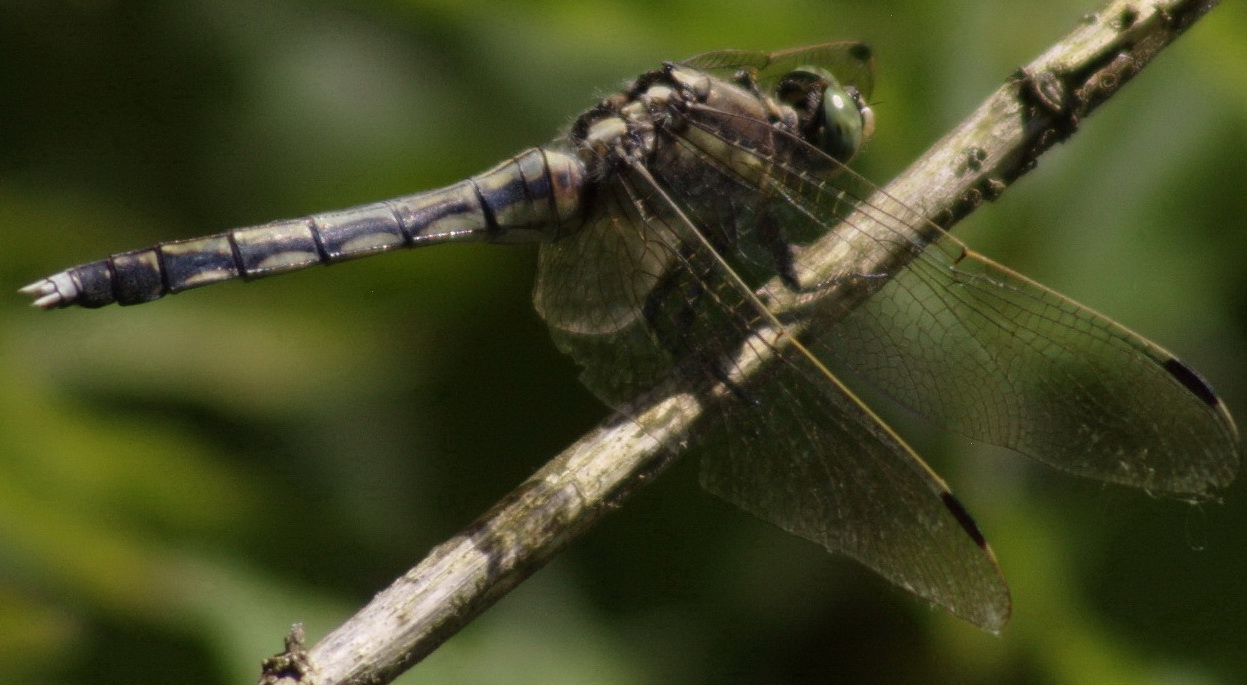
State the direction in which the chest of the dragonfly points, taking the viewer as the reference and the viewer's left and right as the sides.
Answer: facing to the right of the viewer
